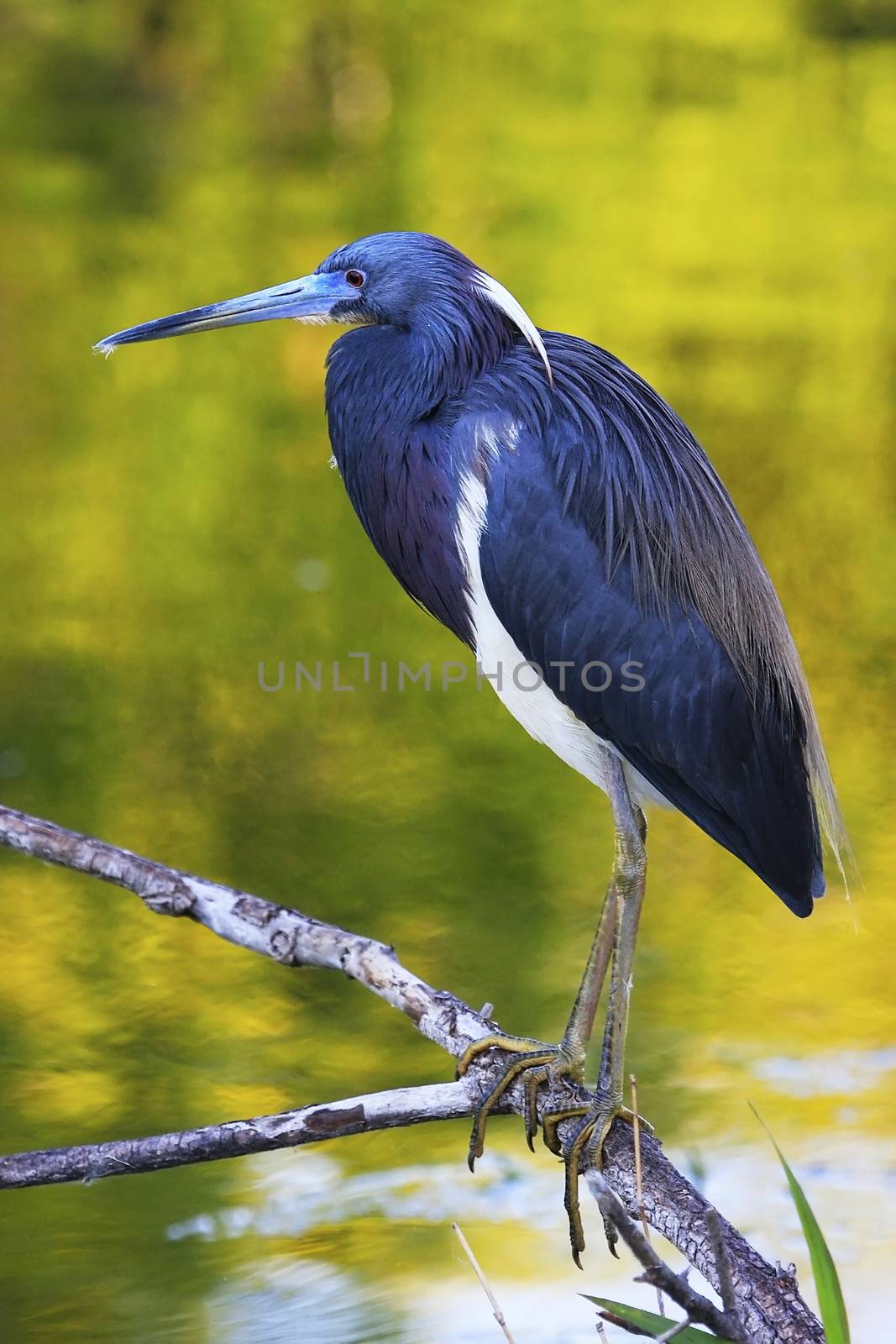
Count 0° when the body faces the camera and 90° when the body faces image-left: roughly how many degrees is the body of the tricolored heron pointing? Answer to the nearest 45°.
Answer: approximately 90°
